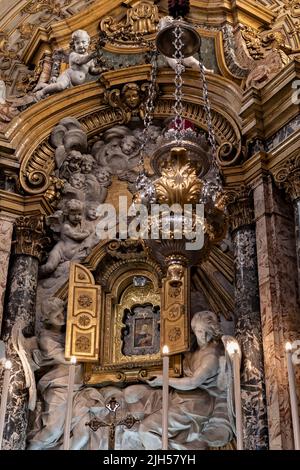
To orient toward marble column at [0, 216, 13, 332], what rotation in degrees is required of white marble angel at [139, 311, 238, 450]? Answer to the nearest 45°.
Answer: approximately 45° to its right

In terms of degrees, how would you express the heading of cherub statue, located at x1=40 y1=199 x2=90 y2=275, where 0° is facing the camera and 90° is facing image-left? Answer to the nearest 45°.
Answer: approximately 315°

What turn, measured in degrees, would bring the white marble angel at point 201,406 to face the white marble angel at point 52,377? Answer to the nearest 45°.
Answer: approximately 45° to its right

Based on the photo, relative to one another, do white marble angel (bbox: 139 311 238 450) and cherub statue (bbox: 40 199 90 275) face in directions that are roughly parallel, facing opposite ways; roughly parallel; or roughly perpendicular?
roughly perpendicular
